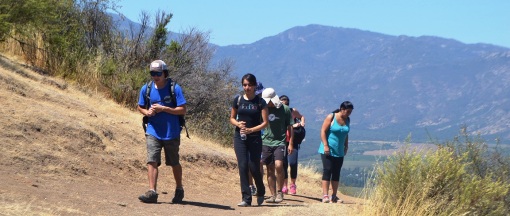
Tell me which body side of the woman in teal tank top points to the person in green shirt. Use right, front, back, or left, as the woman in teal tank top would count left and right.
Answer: right

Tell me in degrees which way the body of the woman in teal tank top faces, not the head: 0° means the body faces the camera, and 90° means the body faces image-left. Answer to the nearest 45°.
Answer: approximately 315°

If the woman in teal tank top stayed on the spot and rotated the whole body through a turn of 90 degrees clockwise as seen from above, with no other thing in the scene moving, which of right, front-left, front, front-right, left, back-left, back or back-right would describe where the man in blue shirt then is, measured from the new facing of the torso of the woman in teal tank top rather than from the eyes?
front
